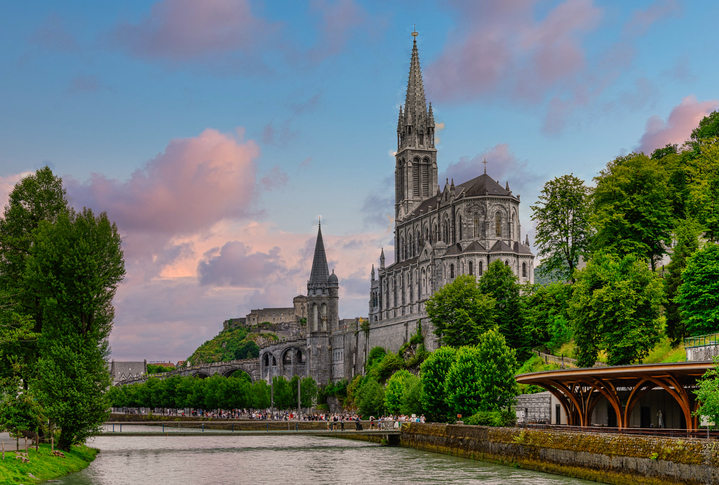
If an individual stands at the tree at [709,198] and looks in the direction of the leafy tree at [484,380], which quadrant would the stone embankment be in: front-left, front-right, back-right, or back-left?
front-left

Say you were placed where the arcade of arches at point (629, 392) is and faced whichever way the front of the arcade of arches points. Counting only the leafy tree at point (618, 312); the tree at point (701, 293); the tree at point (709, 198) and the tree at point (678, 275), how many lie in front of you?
0

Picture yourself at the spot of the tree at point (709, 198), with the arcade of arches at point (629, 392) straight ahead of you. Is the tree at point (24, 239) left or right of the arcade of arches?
right

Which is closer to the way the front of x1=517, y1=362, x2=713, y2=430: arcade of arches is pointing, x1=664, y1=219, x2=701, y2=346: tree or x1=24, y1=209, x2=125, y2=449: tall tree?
the tall tree

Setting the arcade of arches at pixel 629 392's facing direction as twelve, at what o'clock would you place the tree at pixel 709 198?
The tree is roughly at 5 o'clock from the arcade of arches.

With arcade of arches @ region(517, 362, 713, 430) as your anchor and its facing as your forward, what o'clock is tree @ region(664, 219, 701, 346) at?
The tree is roughly at 5 o'clock from the arcade of arches.

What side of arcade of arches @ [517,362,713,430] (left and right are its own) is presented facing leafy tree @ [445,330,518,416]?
right

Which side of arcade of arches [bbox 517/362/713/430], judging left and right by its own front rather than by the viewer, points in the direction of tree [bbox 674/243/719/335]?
back

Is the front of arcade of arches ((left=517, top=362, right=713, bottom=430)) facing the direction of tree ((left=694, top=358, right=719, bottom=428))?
no

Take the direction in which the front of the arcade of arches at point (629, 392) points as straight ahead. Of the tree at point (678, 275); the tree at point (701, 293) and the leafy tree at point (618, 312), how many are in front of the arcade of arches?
0

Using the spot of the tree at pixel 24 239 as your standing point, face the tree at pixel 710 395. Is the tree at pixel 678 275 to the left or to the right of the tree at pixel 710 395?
left

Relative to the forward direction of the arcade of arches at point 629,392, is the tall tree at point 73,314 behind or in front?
in front

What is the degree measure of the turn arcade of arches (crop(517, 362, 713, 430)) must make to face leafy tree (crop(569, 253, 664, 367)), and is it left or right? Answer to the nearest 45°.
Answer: approximately 135° to its right

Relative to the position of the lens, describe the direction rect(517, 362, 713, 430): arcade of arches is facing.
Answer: facing the viewer and to the left of the viewer

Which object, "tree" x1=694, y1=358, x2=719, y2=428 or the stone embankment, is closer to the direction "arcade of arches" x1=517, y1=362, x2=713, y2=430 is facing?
the stone embankment
